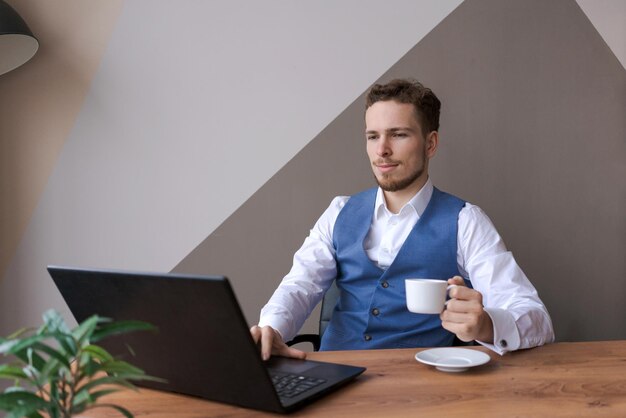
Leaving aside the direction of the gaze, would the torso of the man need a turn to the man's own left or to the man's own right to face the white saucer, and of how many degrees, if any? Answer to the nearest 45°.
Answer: approximately 45° to the man's own left

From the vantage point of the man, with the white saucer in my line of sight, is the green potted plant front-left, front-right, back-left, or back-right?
front-right

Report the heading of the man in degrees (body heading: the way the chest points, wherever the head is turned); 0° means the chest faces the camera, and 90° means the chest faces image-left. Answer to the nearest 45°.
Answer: approximately 45°

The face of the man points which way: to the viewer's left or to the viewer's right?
to the viewer's left

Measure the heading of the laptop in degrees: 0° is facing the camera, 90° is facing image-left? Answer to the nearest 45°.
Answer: approximately 225°

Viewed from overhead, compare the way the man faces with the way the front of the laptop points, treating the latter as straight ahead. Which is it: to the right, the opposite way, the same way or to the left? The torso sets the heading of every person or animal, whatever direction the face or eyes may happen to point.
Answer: the opposite way

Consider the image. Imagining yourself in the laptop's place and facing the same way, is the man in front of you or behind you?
in front
